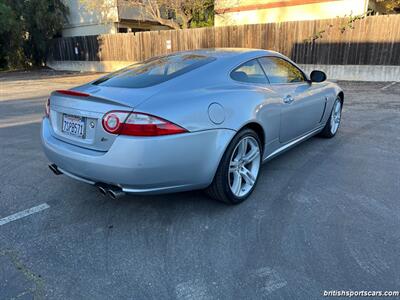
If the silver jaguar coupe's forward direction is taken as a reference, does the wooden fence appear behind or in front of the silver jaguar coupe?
in front

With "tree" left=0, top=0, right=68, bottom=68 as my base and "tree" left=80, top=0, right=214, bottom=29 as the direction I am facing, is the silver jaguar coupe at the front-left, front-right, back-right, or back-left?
front-right

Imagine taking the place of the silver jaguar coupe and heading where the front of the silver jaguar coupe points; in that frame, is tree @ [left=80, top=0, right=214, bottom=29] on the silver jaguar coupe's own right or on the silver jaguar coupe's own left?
on the silver jaguar coupe's own left

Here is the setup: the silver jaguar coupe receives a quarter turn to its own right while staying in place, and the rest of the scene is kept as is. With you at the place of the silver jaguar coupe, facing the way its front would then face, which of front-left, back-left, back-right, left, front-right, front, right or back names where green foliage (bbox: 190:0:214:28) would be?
back-left

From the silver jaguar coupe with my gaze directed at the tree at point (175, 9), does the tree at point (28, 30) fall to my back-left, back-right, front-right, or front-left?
front-left

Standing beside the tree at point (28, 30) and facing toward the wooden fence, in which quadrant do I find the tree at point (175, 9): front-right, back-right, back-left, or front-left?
front-left

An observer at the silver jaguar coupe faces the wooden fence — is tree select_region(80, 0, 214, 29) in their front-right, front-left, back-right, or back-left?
front-left

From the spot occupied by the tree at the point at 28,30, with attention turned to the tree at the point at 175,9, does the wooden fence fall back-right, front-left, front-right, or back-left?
front-right

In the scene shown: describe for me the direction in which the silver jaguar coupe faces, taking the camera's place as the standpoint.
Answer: facing away from the viewer and to the right of the viewer

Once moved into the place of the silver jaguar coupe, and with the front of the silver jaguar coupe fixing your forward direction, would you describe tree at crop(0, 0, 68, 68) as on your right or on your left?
on your left
